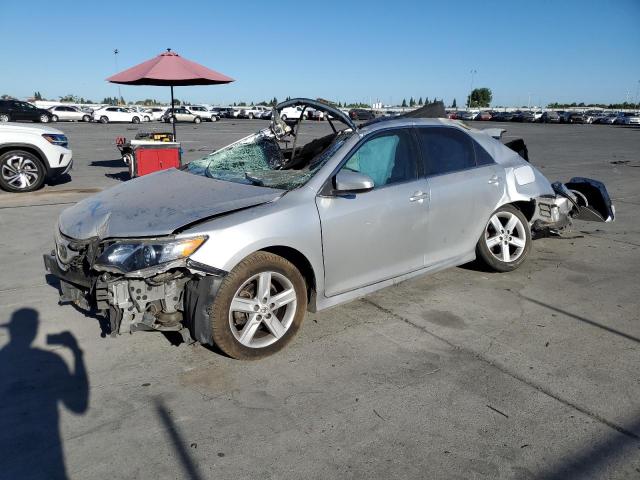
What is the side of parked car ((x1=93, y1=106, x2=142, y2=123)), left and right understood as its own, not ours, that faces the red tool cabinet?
right

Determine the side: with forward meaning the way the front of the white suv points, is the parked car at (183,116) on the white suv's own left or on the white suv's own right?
on the white suv's own left

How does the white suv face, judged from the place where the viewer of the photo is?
facing to the right of the viewer

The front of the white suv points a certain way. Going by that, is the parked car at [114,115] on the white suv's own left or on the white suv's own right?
on the white suv's own left
